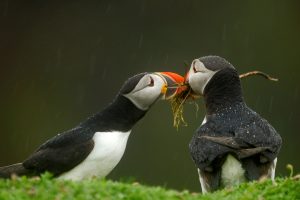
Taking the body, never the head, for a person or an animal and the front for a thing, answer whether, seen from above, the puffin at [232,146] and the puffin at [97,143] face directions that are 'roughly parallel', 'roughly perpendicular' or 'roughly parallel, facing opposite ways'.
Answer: roughly perpendicular

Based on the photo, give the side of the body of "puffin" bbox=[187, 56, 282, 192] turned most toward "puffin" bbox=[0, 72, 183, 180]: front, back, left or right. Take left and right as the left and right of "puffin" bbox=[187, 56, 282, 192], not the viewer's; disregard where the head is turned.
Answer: left

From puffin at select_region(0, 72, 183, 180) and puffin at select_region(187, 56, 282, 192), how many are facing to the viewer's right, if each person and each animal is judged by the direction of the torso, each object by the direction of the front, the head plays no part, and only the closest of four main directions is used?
1

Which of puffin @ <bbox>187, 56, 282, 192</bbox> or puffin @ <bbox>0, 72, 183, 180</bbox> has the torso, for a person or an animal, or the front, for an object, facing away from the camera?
puffin @ <bbox>187, 56, 282, 192</bbox>

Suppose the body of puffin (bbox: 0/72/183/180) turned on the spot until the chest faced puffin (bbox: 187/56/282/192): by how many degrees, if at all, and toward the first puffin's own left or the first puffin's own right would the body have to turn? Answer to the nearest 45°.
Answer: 0° — it already faces it

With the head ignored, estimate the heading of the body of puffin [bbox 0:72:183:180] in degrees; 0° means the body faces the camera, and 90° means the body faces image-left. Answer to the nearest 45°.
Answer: approximately 270°

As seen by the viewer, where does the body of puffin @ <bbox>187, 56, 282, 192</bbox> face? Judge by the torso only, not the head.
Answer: away from the camera
